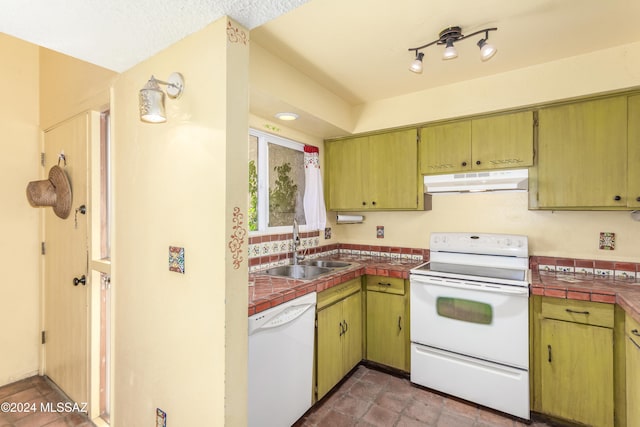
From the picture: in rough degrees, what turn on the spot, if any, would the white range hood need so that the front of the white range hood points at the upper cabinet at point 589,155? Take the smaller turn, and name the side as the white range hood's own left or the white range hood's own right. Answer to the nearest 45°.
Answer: approximately 90° to the white range hood's own left

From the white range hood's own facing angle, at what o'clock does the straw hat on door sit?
The straw hat on door is roughly at 2 o'clock from the white range hood.

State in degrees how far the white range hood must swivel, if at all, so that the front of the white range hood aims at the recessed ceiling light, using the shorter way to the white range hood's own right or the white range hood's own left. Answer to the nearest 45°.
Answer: approximately 45° to the white range hood's own right

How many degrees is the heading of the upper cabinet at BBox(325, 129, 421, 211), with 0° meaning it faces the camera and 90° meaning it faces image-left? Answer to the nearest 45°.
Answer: approximately 45°

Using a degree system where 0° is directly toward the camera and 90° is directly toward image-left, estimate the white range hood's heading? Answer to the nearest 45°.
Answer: approximately 0°

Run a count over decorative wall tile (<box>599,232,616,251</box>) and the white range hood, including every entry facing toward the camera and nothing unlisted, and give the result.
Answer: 2

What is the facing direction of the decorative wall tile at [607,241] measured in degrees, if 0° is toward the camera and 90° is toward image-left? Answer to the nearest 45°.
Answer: approximately 0°

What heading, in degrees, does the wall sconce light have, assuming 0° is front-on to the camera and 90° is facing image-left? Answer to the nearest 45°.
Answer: approximately 45°

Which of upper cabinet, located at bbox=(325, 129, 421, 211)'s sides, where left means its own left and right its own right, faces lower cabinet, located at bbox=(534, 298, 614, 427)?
left

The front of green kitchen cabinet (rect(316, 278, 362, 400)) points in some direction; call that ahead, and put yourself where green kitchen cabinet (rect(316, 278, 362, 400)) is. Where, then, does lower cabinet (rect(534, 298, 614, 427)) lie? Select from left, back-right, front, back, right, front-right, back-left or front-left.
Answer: front-left
